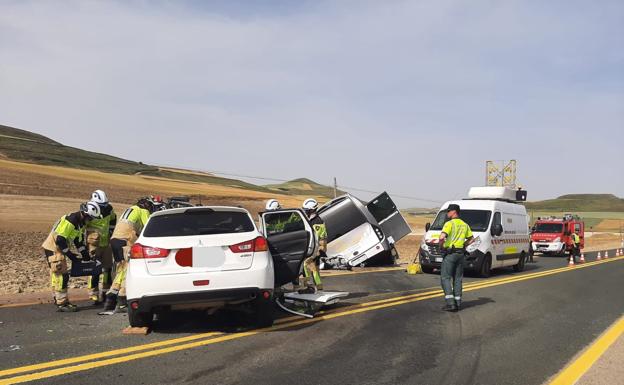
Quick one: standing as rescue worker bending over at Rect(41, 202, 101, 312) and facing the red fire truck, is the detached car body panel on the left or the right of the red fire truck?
right

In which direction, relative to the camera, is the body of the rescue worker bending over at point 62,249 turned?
to the viewer's right

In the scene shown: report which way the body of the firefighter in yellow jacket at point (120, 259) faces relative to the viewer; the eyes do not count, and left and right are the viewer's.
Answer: facing away from the viewer and to the right of the viewer

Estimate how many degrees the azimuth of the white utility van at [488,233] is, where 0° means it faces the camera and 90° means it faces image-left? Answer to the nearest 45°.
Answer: approximately 45°

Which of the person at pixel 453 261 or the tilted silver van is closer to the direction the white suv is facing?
the tilted silver van

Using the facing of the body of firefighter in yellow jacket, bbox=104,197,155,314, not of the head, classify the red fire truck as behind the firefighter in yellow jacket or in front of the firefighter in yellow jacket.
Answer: in front

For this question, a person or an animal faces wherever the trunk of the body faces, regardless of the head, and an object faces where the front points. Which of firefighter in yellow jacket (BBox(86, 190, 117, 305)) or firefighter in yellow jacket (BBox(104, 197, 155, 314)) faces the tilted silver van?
firefighter in yellow jacket (BBox(104, 197, 155, 314))

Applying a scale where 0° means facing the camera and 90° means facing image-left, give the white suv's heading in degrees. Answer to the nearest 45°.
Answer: approximately 180°
